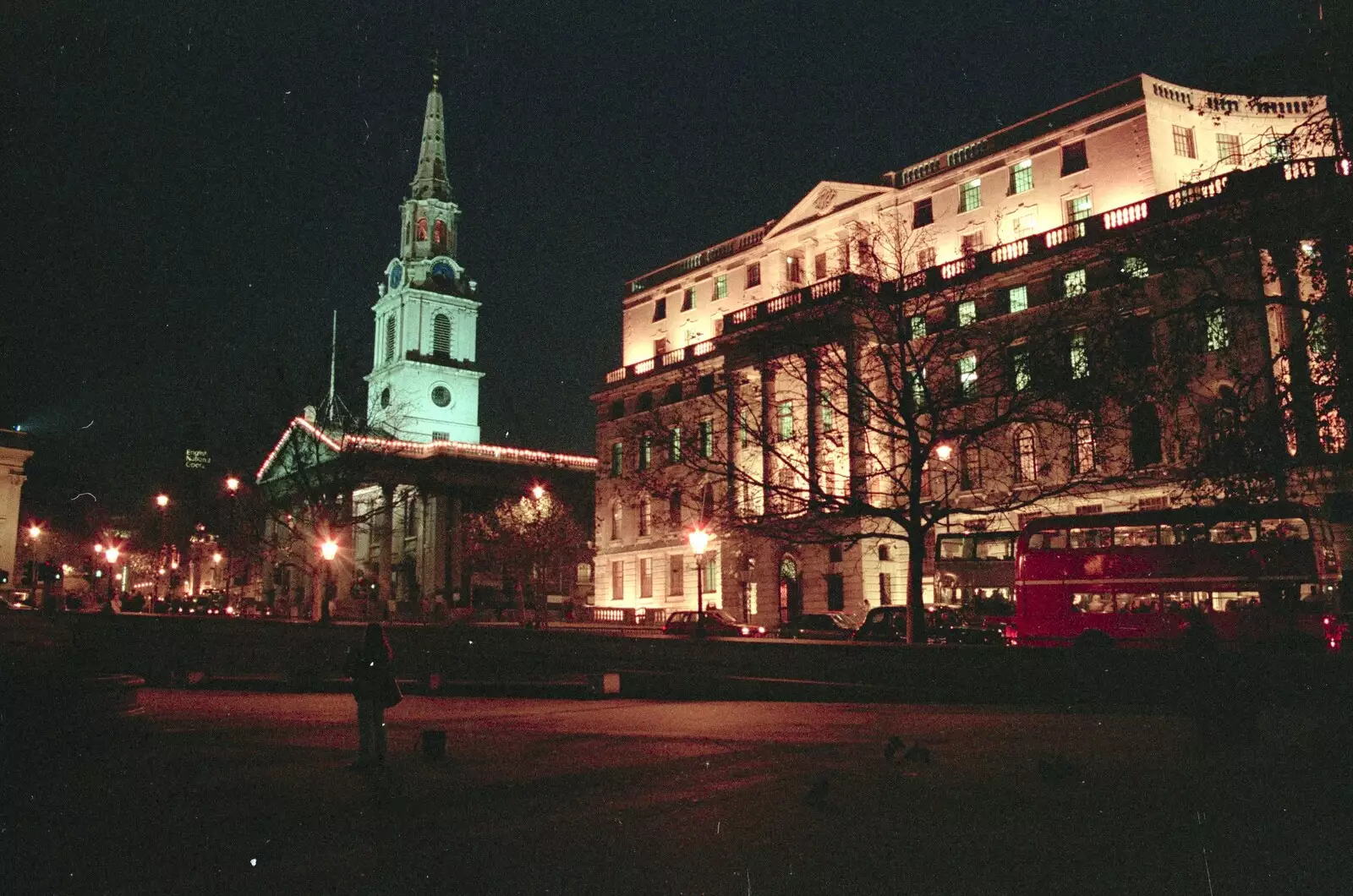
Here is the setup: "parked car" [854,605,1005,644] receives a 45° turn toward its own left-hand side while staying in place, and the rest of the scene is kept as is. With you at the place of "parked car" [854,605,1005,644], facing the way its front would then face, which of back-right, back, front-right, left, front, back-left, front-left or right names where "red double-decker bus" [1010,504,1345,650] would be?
right

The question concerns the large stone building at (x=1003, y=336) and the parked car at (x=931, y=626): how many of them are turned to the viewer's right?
1

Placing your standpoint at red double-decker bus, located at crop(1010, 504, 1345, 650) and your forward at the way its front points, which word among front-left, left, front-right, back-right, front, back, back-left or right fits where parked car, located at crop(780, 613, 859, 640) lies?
back-left

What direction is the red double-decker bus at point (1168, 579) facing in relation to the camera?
to the viewer's right

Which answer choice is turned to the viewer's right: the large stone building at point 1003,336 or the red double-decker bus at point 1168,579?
the red double-decker bus

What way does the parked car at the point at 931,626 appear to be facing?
to the viewer's right

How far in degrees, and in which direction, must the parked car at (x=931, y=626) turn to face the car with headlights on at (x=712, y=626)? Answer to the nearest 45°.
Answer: approximately 135° to its left
